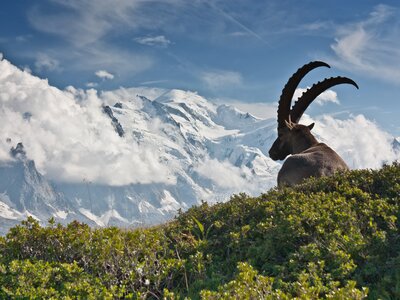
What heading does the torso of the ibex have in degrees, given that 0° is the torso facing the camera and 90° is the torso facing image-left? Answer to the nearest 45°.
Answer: approximately 135°
